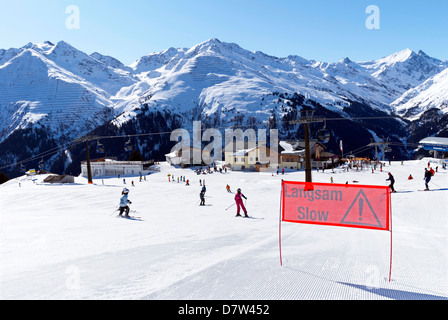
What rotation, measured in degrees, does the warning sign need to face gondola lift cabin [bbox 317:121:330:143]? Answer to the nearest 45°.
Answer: approximately 180°

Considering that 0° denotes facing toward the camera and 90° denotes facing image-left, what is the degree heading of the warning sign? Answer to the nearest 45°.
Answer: approximately 0°
